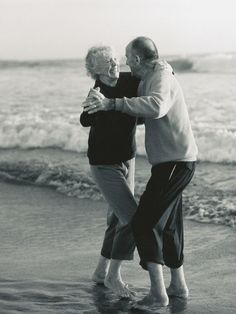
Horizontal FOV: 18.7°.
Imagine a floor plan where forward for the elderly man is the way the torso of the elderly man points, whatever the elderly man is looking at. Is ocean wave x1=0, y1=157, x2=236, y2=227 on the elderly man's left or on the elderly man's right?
on the elderly man's right

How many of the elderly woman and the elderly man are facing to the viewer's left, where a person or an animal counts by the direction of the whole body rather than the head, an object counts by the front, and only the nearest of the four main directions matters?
1

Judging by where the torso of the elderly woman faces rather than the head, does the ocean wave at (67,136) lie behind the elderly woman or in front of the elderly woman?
behind

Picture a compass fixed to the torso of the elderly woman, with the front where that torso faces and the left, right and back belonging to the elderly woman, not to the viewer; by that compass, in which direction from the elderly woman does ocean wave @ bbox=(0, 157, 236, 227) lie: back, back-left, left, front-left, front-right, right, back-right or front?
back-left

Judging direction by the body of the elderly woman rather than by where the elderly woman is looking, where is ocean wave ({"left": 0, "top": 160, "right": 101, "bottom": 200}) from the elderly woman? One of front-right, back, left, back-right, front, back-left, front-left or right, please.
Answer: back-left

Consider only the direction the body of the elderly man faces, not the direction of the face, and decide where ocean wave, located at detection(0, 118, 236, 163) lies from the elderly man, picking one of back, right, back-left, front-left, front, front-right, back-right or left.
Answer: right

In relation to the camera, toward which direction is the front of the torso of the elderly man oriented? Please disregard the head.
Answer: to the viewer's left

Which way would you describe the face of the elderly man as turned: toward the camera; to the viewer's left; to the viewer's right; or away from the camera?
to the viewer's left
